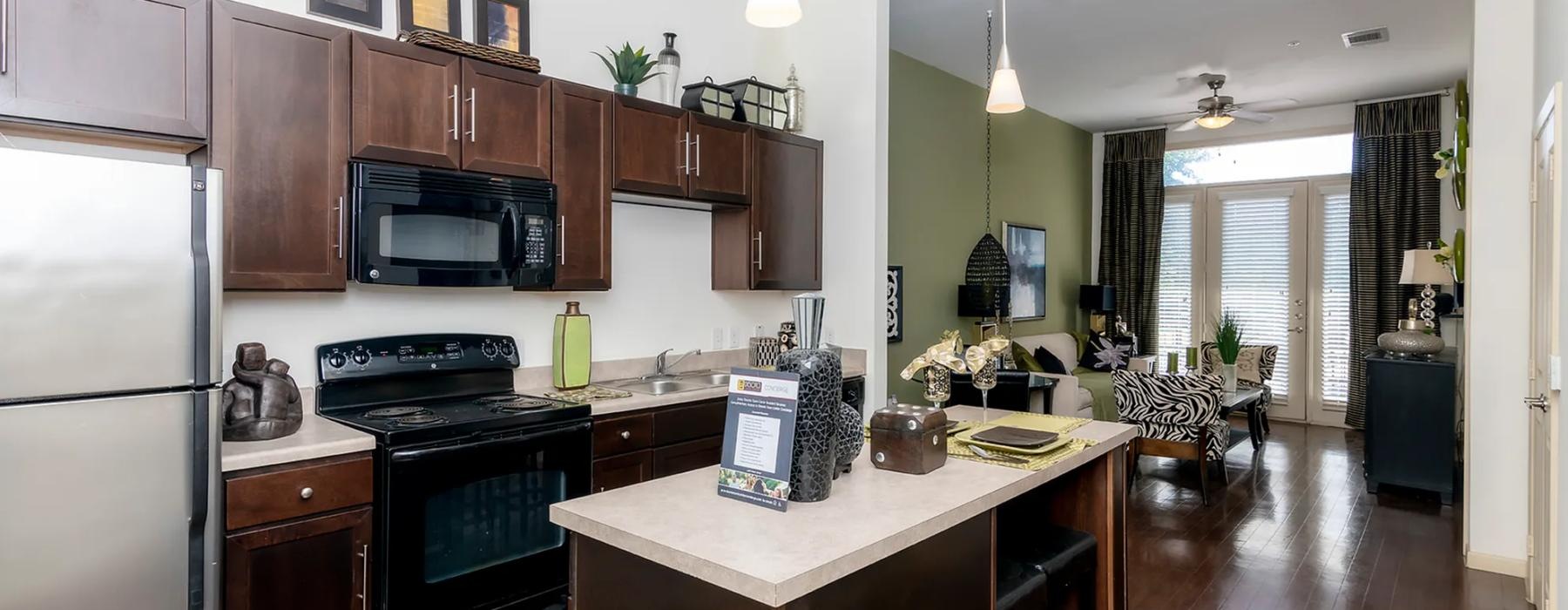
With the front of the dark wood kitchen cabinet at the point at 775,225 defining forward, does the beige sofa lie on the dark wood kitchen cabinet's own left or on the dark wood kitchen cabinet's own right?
on the dark wood kitchen cabinet's own left

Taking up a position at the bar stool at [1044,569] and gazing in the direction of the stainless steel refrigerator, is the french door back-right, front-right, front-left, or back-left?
back-right

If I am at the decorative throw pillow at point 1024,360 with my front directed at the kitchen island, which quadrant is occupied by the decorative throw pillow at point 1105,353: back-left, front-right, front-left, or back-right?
back-left

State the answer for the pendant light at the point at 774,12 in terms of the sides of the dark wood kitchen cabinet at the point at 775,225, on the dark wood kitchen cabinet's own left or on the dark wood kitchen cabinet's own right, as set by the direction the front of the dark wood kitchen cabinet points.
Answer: on the dark wood kitchen cabinet's own right

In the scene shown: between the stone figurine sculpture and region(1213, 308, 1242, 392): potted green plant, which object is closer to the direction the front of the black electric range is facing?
the potted green plant

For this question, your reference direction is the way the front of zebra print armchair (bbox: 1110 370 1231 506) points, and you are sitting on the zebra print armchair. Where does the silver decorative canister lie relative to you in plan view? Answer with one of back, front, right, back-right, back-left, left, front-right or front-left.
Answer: back

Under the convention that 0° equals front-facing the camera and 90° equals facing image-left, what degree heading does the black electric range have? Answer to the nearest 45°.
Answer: approximately 315°
